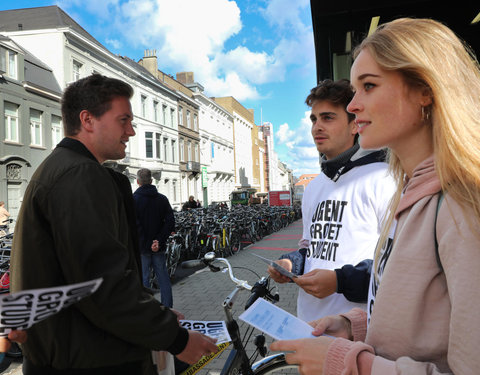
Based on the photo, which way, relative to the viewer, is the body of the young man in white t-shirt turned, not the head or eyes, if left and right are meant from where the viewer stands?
facing the viewer and to the left of the viewer

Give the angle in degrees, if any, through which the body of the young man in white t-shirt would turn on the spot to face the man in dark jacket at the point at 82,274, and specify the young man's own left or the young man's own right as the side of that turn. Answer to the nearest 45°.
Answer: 0° — they already face them

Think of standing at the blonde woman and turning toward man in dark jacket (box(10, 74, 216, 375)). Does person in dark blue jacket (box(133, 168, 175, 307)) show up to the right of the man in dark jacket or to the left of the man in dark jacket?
right

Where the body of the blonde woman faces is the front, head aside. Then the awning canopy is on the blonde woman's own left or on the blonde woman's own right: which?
on the blonde woman's own right

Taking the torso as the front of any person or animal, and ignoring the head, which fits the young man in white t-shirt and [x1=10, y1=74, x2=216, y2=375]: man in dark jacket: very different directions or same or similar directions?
very different directions

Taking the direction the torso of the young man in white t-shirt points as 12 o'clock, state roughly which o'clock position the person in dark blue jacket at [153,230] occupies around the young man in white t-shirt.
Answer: The person in dark blue jacket is roughly at 3 o'clock from the young man in white t-shirt.

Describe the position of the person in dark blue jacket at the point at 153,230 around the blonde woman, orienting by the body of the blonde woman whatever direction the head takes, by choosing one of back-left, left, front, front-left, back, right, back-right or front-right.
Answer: front-right

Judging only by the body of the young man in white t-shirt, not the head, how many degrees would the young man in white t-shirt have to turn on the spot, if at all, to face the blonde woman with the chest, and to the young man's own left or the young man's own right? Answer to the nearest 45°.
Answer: approximately 45° to the young man's own left

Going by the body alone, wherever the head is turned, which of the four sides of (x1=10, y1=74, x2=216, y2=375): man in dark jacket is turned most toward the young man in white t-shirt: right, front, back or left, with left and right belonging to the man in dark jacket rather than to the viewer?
front

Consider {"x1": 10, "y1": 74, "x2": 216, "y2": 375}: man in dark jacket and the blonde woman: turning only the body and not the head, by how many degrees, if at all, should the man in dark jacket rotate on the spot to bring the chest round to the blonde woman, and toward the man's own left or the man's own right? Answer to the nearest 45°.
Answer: approximately 45° to the man's own right

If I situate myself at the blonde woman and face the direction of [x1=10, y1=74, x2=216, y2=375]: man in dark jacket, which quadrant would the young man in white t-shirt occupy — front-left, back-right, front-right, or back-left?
front-right

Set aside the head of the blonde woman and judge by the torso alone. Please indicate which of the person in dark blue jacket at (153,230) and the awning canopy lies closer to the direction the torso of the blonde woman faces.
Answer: the person in dark blue jacket

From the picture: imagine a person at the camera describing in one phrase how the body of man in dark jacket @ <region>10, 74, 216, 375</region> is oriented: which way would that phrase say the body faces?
to the viewer's right

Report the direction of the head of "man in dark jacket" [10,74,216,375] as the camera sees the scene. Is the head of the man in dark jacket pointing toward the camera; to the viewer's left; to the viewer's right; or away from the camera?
to the viewer's right

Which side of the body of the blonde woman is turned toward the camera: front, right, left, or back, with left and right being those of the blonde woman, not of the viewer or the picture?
left
